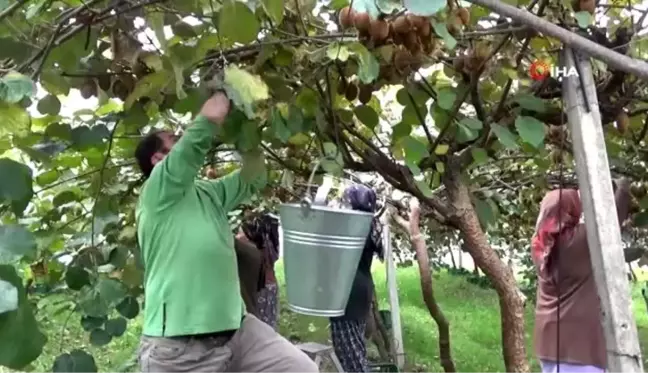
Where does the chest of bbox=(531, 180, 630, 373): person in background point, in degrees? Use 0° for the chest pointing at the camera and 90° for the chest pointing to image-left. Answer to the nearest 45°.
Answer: approximately 180°

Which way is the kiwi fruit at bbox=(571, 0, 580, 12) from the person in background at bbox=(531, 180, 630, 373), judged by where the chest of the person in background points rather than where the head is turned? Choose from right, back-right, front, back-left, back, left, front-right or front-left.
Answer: back

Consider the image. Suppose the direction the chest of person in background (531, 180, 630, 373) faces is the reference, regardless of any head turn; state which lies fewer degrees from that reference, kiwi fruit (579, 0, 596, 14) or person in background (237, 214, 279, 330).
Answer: the person in background

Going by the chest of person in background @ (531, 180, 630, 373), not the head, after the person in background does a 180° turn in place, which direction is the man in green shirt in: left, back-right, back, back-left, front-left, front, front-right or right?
front-right

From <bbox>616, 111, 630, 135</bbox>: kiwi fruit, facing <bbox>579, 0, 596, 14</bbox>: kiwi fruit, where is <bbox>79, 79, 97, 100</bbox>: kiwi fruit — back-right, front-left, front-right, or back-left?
front-right
